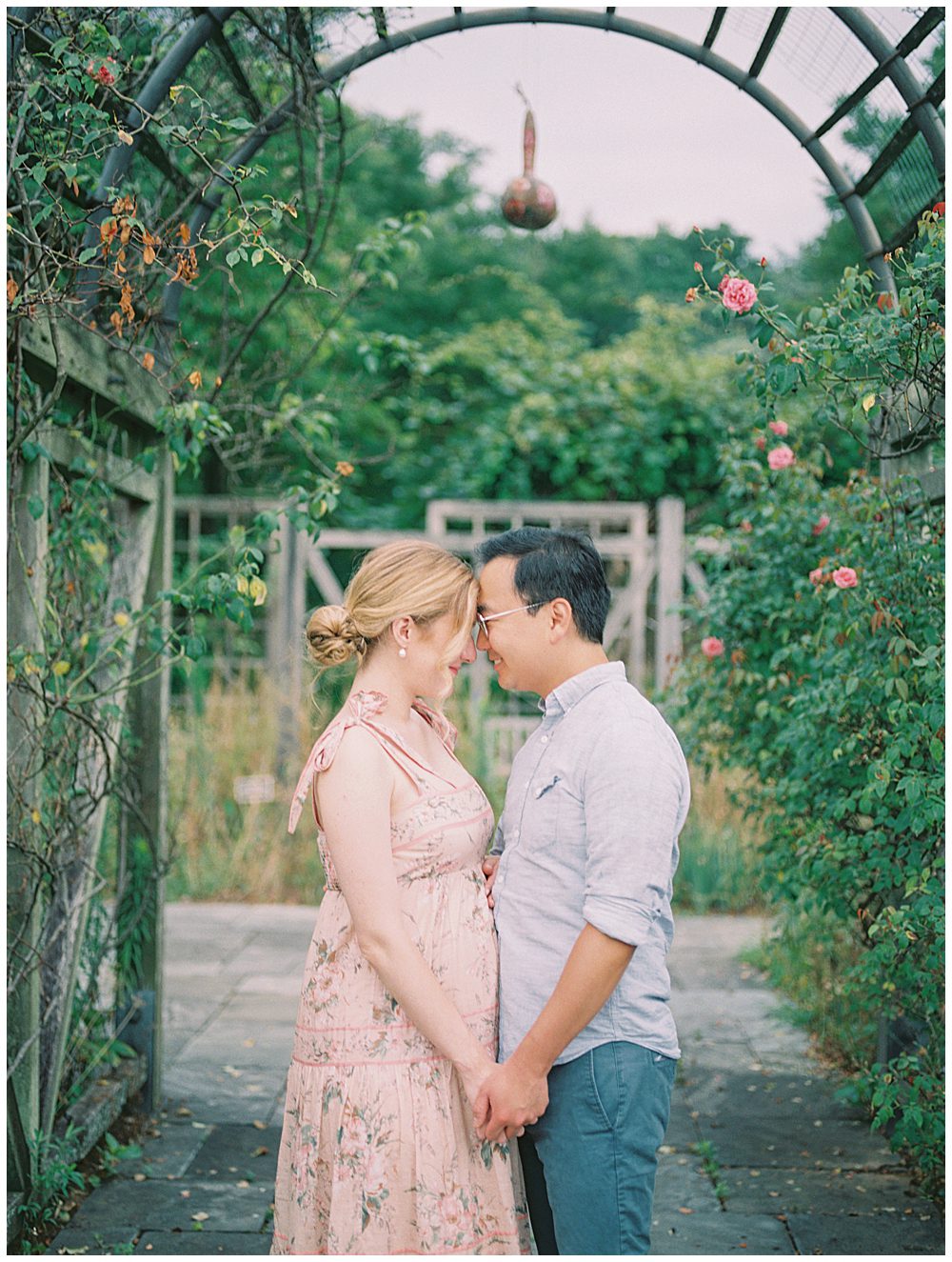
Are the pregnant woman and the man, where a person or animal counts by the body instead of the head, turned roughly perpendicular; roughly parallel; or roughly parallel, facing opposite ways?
roughly parallel, facing opposite ways

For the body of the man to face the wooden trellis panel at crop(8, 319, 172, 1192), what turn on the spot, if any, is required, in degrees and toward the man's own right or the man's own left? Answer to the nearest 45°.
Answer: approximately 45° to the man's own right

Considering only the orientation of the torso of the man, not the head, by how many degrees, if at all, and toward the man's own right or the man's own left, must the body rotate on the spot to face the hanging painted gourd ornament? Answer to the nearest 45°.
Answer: approximately 90° to the man's own right

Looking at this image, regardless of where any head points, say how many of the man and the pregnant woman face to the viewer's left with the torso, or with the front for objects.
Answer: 1

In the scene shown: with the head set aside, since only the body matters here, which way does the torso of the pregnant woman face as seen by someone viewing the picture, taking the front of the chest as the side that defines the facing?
to the viewer's right

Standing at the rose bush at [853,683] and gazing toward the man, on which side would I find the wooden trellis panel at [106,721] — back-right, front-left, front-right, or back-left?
front-right

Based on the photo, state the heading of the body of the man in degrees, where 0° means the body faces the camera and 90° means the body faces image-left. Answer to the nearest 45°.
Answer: approximately 90°

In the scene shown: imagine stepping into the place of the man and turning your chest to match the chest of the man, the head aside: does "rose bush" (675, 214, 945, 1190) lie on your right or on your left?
on your right

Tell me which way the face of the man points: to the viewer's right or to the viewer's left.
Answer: to the viewer's left

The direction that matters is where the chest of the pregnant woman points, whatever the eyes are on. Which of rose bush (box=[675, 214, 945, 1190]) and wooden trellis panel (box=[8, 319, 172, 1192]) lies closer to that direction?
the rose bush

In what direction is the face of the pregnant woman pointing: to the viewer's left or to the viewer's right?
to the viewer's right

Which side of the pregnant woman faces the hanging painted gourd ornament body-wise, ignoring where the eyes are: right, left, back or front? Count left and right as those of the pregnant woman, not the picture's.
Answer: left
